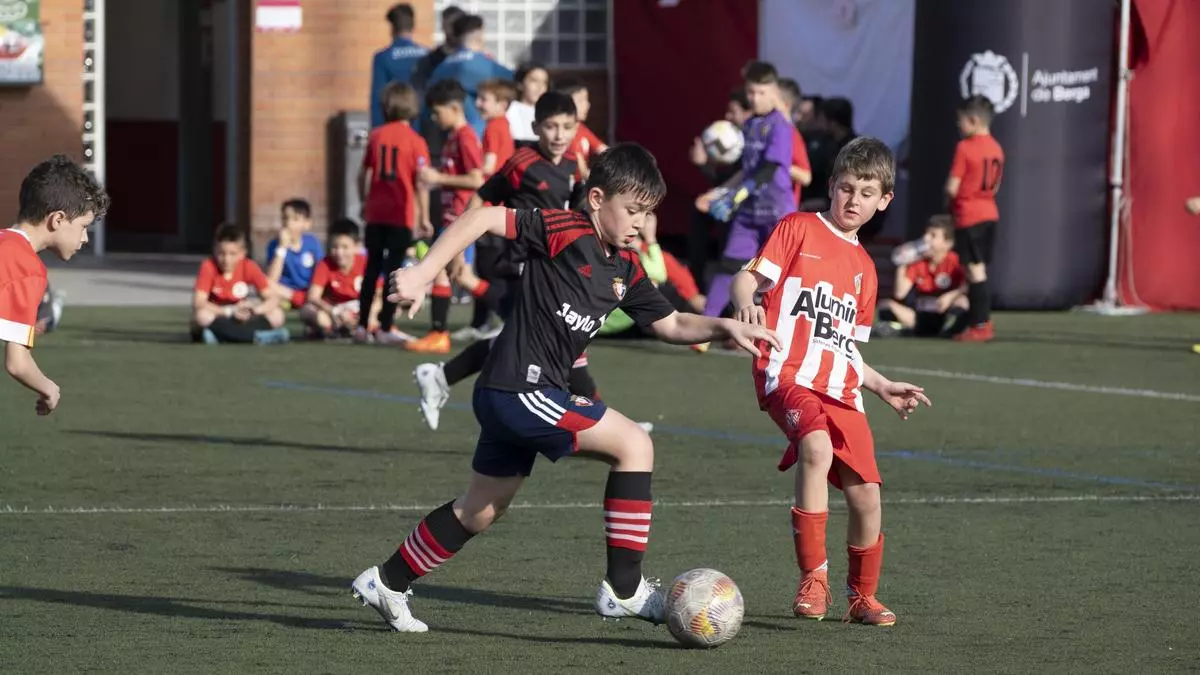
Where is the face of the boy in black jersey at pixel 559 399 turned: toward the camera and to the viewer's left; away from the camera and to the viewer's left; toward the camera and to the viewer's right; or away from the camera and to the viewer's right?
toward the camera and to the viewer's right

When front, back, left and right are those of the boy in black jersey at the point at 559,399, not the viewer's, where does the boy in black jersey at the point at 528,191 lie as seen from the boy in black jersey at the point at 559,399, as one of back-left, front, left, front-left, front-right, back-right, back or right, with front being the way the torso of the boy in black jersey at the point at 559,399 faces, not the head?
back-left

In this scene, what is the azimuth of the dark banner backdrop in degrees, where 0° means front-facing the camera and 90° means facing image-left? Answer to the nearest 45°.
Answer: approximately 0°

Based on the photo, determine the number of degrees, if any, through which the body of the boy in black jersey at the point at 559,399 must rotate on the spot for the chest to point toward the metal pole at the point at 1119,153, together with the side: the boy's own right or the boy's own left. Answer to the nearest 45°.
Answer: approximately 135° to the boy's own left

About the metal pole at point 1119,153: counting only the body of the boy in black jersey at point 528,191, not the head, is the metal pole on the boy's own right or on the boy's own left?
on the boy's own left

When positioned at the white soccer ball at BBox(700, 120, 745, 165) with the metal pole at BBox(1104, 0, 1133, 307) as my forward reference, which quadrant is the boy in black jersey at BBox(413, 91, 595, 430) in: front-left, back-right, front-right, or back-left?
back-right

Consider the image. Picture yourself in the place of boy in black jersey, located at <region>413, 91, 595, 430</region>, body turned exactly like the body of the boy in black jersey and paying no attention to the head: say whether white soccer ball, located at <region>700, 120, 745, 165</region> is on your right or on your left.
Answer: on your left

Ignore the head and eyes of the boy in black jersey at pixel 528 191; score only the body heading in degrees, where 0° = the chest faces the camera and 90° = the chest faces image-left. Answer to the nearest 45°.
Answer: approximately 315°
